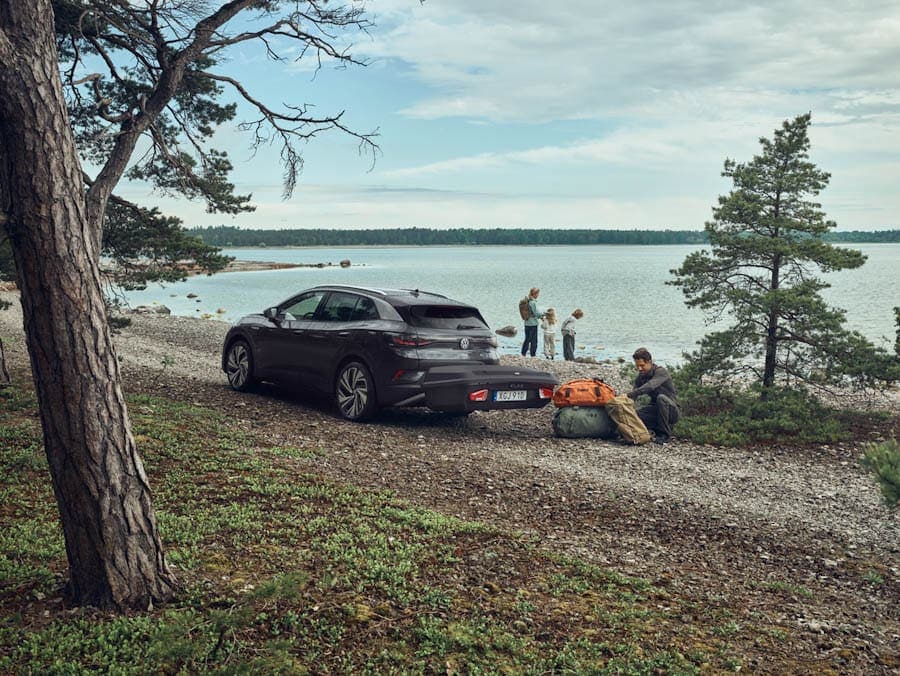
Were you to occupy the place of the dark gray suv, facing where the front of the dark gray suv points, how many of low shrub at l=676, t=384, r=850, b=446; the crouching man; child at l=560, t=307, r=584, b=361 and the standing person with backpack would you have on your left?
0

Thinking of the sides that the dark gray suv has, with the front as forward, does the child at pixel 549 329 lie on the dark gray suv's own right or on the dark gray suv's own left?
on the dark gray suv's own right

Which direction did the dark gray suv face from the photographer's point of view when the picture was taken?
facing away from the viewer and to the left of the viewer

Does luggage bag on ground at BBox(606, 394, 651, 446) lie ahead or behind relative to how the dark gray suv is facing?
behind

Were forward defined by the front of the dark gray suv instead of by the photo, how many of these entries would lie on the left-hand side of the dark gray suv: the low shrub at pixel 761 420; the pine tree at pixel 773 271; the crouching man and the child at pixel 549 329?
0

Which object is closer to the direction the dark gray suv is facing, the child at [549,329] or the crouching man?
the child

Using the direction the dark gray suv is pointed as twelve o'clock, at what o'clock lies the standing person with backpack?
The standing person with backpack is roughly at 2 o'clock from the dark gray suv.

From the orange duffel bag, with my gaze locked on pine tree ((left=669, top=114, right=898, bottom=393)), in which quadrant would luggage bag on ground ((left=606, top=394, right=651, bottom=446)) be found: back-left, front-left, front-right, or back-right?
front-right

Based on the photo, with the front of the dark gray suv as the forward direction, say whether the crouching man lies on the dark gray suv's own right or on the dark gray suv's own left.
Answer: on the dark gray suv's own right

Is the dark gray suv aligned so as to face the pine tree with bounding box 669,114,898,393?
no

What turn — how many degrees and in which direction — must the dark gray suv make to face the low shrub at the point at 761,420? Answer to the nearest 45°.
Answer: approximately 135° to its right

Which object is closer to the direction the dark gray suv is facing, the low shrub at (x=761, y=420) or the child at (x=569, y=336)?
the child

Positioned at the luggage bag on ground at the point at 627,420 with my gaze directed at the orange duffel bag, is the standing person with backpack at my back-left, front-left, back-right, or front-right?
front-right

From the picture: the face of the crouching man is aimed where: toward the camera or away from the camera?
toward the camera
